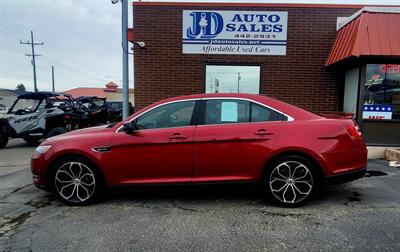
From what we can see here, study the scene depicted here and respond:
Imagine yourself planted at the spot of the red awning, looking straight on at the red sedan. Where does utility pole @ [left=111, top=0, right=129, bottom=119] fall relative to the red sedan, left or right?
right

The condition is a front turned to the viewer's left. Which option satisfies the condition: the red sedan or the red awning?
the red sedan

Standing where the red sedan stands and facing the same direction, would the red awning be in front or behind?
behind

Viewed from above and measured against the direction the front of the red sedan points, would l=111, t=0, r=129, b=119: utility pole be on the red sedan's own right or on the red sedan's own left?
on the red sedan's own right

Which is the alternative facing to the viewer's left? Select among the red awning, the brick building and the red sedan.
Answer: the red sedan

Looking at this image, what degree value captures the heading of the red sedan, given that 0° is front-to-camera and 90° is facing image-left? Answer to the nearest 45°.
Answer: approximately 90°

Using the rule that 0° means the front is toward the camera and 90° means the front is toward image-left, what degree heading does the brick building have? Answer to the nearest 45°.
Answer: approximately 0°

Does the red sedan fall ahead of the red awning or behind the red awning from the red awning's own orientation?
ahead

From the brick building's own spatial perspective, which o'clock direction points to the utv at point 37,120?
The utv is roughly at 3 o'clock from the brick building.

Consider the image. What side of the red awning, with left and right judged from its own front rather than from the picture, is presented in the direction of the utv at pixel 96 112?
right

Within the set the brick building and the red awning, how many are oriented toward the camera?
2

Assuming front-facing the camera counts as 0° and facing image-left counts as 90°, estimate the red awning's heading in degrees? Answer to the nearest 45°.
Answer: approximately 0°
